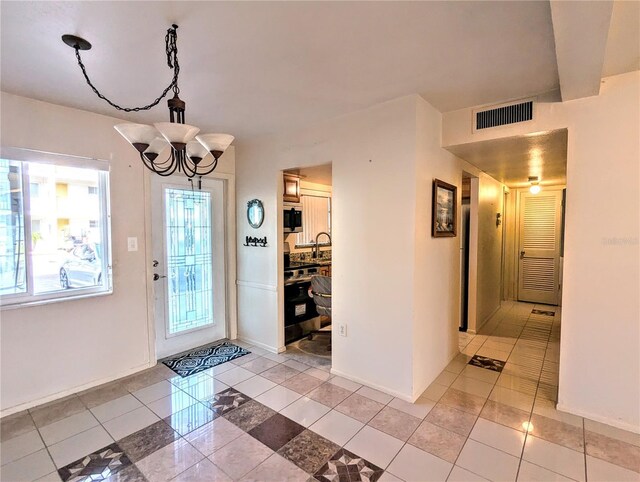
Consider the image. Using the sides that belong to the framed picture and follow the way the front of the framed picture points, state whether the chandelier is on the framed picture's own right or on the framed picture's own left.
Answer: on the framed picture's own right

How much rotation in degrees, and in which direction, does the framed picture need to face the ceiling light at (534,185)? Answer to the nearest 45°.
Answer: approximately 90° to its left

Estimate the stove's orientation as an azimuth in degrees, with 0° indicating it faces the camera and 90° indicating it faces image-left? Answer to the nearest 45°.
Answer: approximately 315°

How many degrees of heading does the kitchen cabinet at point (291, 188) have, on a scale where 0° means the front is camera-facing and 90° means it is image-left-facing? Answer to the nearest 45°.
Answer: approximately 315°

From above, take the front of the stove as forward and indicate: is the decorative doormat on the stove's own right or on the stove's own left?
on the stove's own right

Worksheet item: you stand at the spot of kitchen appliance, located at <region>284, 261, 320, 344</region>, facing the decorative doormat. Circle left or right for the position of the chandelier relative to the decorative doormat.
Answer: left

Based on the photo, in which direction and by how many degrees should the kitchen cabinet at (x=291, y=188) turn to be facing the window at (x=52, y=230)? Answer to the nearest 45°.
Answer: approximately 90° to its right

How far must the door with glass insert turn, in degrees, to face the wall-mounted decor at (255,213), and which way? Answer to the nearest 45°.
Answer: approximately 45° to its left

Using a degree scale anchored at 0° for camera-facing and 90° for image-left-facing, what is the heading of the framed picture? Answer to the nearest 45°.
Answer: approximately 315°
